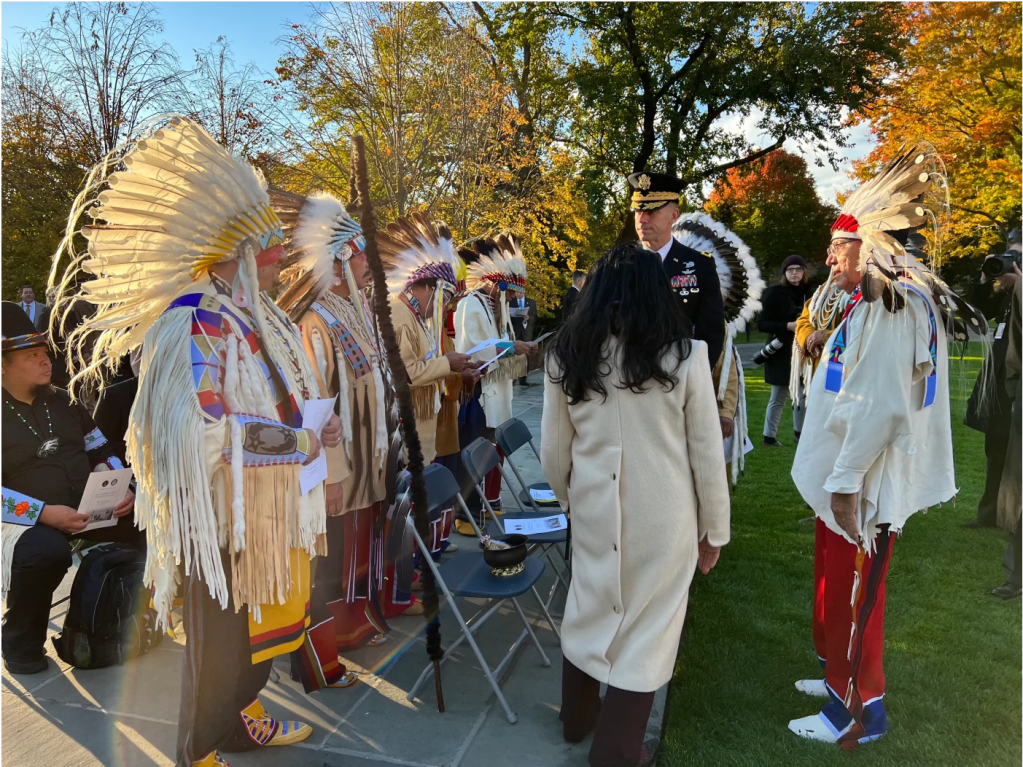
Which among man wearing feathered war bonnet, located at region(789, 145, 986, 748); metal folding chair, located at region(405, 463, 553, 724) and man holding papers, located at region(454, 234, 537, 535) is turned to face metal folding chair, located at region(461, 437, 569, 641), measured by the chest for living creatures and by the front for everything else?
the man wearing feathered war bonnet

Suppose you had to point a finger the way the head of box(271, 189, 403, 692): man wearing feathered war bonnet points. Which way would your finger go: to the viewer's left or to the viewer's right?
to the viewer's right

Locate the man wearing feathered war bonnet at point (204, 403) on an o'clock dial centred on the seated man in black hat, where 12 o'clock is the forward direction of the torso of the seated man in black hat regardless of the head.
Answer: The man wearing feathered war bonnet is roughly at 1 o'clock from the seated man in black hat.

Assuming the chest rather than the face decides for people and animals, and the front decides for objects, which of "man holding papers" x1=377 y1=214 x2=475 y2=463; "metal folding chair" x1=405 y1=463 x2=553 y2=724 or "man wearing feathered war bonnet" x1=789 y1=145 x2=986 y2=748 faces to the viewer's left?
the man wearing feathered war bonnet

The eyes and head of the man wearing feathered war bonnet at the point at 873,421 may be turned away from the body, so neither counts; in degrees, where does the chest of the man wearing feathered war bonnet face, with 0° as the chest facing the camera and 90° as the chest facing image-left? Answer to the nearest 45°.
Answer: approximately 90°

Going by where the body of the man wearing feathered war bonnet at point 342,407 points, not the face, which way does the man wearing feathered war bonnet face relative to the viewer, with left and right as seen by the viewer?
facing to the right of the viewer

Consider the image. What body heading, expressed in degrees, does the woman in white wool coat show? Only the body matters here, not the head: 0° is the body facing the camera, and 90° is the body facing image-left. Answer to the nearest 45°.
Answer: approximately 180°

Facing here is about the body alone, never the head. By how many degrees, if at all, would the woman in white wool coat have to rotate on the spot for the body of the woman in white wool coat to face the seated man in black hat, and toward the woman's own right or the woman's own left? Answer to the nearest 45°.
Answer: approximately 90° to the woman's own left

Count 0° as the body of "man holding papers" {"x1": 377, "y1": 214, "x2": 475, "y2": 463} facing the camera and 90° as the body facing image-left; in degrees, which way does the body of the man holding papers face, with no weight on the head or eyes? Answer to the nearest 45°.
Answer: approximately 270°

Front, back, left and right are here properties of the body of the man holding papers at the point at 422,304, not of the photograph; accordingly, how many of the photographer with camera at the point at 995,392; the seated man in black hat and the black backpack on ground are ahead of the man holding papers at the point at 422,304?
1

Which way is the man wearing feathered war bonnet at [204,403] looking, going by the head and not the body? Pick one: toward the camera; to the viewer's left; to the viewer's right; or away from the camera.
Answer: to the viewer's right

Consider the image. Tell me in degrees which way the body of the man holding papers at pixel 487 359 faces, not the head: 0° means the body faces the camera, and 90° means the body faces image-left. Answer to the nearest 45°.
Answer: approximately 270°

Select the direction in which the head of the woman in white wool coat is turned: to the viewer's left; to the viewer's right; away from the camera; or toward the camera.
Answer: away from the camera

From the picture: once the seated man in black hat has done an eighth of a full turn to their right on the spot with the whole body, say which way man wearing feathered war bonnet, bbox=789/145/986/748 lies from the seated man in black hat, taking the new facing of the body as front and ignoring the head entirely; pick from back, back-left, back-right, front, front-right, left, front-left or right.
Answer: front-left

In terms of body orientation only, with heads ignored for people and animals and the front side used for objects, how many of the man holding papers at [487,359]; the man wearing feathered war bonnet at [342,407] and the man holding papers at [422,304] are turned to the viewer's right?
3

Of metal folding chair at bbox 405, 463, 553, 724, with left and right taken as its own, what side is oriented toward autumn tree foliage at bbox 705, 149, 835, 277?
left

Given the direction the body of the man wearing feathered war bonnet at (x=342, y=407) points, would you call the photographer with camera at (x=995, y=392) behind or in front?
in front
